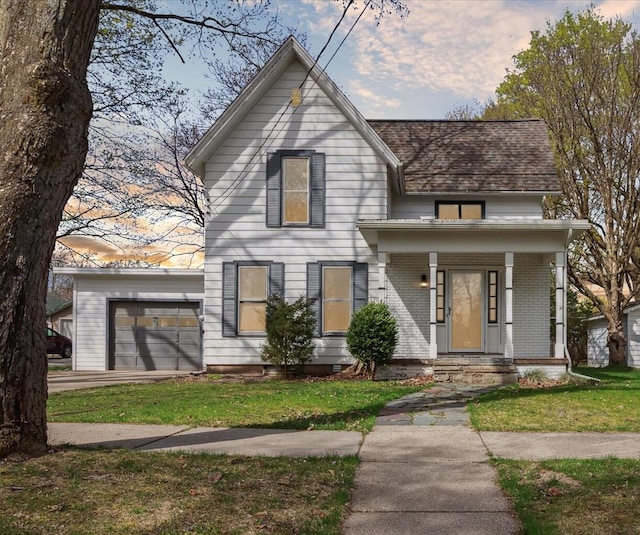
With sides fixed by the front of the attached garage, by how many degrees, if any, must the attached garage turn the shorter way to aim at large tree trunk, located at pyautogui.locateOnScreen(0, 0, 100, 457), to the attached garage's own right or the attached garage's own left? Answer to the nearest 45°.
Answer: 0° — it already faces it

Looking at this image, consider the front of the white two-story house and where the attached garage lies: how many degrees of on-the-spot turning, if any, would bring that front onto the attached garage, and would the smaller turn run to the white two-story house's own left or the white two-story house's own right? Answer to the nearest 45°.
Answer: approximately 135° to the white two-story house's own right

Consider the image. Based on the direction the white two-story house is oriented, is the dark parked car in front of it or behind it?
behind

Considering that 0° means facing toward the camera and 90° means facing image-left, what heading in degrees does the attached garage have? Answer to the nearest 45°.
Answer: approximately 0°

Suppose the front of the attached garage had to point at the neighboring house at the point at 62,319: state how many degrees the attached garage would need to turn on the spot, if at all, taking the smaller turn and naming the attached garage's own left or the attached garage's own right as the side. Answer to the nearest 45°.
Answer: approximately 180°

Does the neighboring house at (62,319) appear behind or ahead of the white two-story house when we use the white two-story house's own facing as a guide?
behind

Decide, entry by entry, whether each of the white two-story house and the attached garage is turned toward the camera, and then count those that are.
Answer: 2

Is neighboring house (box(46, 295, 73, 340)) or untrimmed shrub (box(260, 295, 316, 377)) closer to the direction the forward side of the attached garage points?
the untrimmed shrub

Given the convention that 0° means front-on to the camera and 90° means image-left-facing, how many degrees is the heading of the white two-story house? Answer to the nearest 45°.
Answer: approximately 0°

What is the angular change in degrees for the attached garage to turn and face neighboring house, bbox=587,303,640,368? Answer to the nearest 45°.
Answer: approximately 90° to its left
